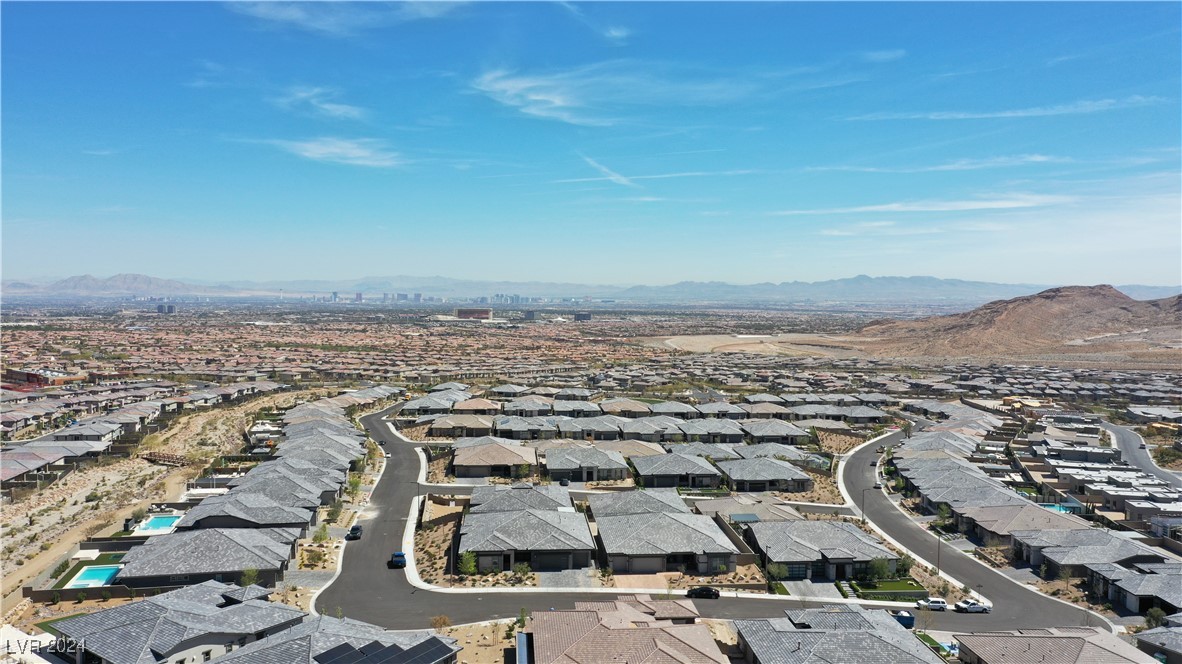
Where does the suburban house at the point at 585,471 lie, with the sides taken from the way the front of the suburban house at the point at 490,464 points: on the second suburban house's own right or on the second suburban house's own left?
on the second suburban house's own left

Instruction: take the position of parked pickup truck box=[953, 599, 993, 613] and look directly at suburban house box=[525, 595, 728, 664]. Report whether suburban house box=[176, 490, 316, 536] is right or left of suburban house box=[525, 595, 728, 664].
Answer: right

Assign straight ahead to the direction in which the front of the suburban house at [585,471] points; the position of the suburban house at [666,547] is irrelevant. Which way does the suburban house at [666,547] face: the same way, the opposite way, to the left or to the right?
the same way

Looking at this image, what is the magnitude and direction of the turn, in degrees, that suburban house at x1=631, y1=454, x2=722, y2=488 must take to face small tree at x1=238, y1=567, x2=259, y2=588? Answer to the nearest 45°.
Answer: approximately 45° to its right

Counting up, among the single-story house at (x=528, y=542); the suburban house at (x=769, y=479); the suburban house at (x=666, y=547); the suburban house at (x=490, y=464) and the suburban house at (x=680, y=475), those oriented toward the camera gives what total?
5

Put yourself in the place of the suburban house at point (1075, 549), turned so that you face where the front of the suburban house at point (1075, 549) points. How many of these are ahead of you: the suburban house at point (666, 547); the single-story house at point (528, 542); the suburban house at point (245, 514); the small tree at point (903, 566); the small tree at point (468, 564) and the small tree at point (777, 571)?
6

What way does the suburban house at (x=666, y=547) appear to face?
toward the camera

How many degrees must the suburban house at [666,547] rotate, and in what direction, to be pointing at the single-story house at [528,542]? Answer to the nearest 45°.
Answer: approximately 90° to its right

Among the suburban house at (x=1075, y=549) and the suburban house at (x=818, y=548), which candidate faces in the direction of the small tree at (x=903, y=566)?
the suburban house at (x=1075, y=549)

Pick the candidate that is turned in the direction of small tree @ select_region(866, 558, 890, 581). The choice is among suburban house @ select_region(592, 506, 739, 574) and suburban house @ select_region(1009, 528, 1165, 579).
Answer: suburban house @ select_region(1009, 528, 1165, 579)

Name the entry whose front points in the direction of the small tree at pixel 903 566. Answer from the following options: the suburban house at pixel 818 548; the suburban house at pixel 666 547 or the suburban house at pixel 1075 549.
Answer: the suburban house at pixel 1075 549

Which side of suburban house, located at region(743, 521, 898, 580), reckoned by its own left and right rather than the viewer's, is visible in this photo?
front

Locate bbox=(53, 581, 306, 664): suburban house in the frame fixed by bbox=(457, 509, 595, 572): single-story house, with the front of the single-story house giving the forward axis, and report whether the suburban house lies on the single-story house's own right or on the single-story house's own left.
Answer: on the single-story house's own right

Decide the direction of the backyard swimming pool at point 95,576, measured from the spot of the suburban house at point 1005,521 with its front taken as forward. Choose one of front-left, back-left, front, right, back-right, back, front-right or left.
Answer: front

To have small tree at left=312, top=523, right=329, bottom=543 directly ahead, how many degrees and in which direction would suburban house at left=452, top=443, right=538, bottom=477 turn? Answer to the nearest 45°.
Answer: approximately 45° to its right

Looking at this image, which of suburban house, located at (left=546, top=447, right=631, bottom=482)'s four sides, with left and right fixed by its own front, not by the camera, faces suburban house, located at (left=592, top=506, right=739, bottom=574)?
front

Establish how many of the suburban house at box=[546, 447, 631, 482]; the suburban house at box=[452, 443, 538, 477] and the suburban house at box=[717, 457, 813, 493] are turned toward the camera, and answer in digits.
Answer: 3

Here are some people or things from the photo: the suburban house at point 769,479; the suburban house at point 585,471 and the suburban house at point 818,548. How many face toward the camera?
3

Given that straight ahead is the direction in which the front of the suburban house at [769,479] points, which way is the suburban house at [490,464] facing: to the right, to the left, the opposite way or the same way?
the same way

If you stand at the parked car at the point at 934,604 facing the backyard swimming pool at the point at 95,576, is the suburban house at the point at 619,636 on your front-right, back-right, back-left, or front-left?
front-left

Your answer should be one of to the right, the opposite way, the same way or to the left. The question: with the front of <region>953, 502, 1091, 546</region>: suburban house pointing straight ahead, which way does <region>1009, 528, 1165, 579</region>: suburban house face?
the same way
